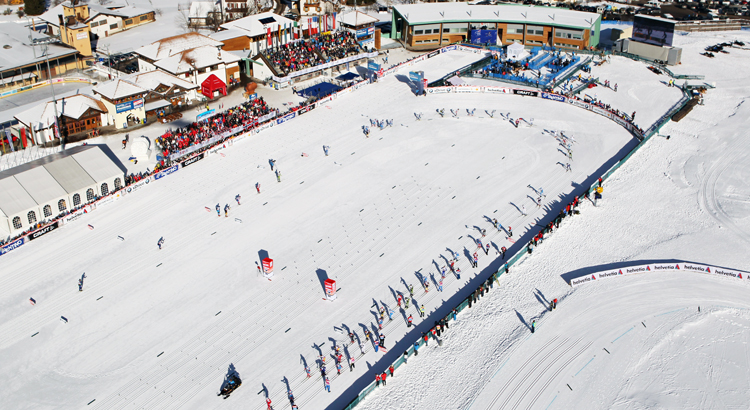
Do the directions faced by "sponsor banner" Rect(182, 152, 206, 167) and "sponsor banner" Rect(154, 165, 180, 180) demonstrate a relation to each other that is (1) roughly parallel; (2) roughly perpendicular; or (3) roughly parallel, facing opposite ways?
roughly parallel

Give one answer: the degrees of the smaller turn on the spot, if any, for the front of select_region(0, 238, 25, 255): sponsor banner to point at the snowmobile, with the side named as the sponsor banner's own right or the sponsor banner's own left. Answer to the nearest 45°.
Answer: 0° — it already faces it

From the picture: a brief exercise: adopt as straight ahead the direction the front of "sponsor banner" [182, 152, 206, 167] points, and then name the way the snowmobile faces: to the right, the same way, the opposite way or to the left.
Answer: to the right

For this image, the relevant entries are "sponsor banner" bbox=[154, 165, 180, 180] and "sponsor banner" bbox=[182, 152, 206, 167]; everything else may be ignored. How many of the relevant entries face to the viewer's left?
0

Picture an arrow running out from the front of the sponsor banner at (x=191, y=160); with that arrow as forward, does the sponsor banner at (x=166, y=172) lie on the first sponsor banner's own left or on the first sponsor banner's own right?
on the first sponsor banner's own right

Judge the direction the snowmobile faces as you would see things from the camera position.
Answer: facing the viewer and to the left of the viewer

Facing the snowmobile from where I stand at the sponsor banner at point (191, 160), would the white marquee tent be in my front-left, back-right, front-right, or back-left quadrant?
front-right

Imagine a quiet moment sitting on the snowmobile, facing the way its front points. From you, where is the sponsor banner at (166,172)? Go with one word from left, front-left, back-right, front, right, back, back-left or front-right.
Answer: back-right

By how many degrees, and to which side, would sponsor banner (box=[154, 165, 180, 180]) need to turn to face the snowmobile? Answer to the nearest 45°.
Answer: approximately 45° to its right

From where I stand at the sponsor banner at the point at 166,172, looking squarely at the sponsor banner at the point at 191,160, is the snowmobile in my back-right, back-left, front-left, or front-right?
back-right

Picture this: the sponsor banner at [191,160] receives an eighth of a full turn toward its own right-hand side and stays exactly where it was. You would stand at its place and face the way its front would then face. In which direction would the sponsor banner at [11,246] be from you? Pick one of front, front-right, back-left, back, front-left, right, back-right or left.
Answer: front-right

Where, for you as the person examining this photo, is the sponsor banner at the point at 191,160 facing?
facing the viewer and to the right of the viewer

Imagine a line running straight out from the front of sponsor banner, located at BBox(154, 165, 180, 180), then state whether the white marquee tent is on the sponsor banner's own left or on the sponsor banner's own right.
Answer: on the sponsor banner's own right
